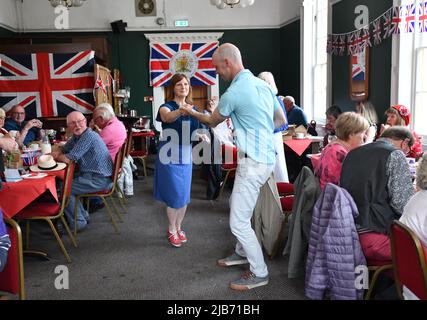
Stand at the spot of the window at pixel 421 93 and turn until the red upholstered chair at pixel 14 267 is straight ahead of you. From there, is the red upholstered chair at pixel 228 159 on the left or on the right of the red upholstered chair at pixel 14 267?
right

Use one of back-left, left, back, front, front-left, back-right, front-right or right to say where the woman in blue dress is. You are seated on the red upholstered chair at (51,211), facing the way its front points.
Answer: back

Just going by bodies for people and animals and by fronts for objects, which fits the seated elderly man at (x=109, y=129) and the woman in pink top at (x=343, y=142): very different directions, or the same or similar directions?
very different directions

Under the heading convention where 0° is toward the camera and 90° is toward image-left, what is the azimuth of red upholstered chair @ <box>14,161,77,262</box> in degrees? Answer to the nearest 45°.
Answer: approximately 90°

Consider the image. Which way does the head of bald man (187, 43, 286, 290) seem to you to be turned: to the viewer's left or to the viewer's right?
to the viewer's left
